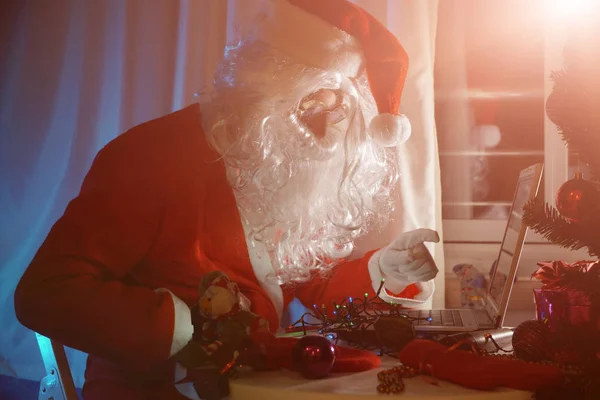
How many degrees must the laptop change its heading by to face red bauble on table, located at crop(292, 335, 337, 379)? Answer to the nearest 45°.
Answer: approximately 45° to its left

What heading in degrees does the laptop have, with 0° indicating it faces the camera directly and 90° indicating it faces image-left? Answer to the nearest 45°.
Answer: approximately 90°
